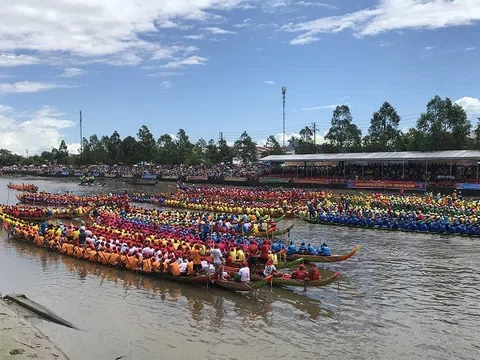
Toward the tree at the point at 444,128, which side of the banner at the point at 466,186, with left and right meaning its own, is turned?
back

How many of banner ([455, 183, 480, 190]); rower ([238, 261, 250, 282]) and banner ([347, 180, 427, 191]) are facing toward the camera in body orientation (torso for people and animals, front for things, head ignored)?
2

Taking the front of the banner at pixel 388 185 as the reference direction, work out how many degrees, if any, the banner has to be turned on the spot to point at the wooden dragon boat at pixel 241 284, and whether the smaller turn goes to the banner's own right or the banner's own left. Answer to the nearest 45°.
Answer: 0° — it already faces it

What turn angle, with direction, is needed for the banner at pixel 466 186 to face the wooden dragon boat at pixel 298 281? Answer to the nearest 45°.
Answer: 0° — it already faces it

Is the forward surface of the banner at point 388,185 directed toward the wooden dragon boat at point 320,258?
yes

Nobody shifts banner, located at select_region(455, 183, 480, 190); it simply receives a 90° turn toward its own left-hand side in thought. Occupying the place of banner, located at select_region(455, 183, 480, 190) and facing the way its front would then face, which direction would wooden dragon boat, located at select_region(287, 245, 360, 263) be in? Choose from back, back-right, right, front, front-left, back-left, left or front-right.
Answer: right

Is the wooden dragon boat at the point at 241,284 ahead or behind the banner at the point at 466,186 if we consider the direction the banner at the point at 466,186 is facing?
ahead

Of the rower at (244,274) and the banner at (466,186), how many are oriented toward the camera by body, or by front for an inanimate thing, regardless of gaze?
1

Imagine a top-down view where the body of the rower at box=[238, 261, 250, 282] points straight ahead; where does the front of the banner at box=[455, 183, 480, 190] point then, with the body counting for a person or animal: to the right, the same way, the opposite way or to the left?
to the left

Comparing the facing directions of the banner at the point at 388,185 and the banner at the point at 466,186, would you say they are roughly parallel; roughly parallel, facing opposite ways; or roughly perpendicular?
roughly parallel

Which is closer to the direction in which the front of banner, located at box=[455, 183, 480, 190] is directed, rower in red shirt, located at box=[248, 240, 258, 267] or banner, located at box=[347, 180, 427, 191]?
the rower in red shirt

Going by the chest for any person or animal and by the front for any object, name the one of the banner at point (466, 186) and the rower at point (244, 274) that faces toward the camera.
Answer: the banner

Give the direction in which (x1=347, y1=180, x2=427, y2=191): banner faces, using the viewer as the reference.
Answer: facing the viewer

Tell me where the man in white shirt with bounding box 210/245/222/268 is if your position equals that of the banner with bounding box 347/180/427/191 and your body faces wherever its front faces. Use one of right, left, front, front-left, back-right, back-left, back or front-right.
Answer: front

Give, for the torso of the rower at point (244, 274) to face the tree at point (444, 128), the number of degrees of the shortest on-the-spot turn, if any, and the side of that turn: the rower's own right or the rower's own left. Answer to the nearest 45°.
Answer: approximately 90° to the rower's own right

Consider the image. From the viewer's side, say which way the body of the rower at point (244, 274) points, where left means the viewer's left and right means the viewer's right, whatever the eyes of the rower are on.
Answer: facing away from the viewer and to the left of the viewer

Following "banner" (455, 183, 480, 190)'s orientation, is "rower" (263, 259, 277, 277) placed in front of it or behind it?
in front
